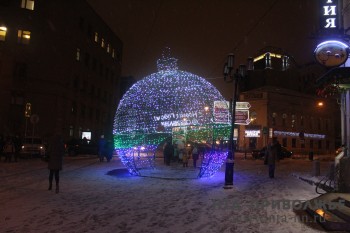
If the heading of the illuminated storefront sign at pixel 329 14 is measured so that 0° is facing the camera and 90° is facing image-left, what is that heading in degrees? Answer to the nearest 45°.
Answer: approximately 0°

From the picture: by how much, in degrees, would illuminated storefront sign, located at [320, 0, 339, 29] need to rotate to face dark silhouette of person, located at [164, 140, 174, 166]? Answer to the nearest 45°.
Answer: approximately 135° to its right

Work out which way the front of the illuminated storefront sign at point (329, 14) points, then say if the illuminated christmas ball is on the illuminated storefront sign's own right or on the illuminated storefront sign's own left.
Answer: on the illuminated storefront sign's own right
